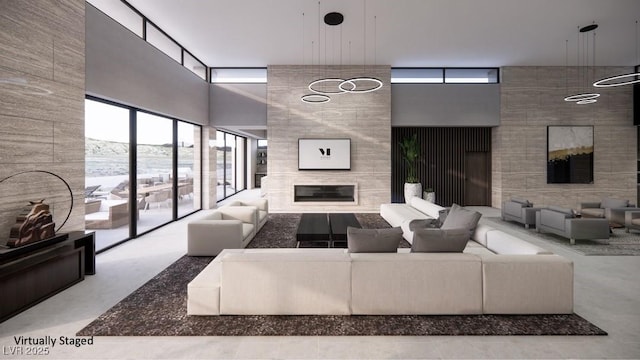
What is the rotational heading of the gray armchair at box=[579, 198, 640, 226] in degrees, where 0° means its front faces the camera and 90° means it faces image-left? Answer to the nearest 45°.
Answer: approximately 45°

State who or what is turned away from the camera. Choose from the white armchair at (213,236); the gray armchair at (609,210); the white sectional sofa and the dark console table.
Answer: the white sectional sofa

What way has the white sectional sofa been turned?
away from the camera

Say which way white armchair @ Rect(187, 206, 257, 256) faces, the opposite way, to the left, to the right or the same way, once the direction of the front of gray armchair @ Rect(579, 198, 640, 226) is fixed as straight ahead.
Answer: the opposite way

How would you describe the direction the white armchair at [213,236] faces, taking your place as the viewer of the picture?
facing to the right of the viewer

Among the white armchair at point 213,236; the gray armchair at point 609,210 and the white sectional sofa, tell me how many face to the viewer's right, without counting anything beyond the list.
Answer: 1

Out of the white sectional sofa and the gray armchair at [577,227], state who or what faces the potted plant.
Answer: the white sectional sofa

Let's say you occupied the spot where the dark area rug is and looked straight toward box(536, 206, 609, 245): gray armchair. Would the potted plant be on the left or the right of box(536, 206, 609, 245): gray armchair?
left

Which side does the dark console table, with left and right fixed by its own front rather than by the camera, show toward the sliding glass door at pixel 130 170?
left
